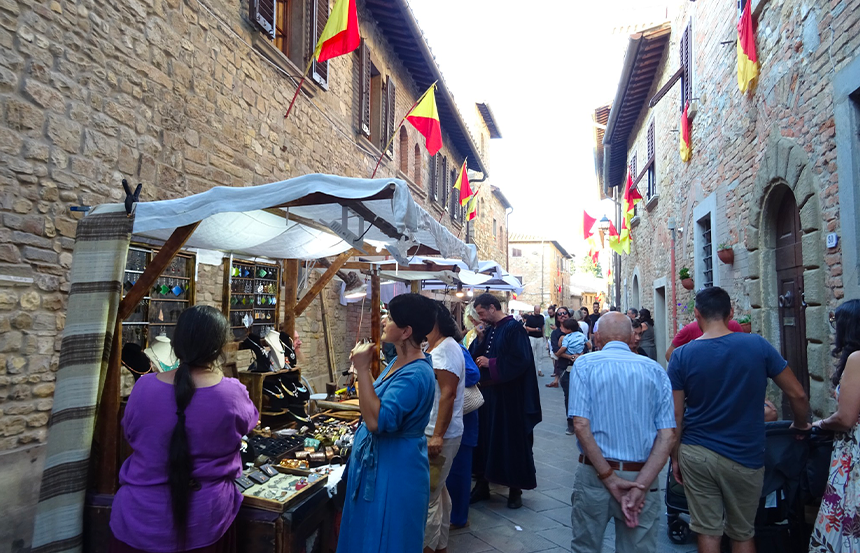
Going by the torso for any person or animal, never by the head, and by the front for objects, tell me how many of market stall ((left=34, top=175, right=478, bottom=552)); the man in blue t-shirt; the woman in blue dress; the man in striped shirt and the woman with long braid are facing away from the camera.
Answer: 3

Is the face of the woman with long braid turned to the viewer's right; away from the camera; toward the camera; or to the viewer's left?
away from the camera

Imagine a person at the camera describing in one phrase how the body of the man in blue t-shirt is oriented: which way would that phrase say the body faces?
away from the camera

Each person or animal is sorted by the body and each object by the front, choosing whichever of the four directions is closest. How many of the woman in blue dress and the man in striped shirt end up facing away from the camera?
1

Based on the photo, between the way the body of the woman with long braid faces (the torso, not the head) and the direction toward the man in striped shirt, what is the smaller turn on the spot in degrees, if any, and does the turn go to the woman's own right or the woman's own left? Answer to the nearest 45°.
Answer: approximately 90° to the woman's own right

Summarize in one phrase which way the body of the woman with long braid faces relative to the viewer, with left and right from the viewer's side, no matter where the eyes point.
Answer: facing away from the viewer

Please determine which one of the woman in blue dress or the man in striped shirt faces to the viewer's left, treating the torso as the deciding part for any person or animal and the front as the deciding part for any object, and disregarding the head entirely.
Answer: the woman in blue dress

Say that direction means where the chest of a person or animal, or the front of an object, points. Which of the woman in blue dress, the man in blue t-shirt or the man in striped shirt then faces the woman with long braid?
the woman in blue dress

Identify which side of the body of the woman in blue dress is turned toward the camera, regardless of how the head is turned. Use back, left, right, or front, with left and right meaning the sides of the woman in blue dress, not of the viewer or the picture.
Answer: left

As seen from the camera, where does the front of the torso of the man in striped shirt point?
away from the camera

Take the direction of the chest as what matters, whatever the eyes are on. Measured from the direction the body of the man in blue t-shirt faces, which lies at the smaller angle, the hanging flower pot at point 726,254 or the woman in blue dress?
the hanging flower pot

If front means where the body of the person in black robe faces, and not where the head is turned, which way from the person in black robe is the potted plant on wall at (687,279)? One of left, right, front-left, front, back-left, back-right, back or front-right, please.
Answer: back

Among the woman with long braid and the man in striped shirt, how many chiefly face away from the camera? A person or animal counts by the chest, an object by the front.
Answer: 2

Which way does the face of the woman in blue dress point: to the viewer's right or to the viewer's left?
to the viewer's left

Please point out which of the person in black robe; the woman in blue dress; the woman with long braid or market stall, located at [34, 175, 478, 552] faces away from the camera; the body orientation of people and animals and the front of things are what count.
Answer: the woman with long braid

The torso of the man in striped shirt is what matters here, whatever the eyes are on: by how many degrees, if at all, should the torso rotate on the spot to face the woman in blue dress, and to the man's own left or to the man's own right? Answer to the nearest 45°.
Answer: approximately 135° to the man's own left

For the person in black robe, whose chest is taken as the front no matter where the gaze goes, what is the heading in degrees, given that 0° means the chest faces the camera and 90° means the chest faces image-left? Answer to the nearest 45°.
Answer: approximately 45°
